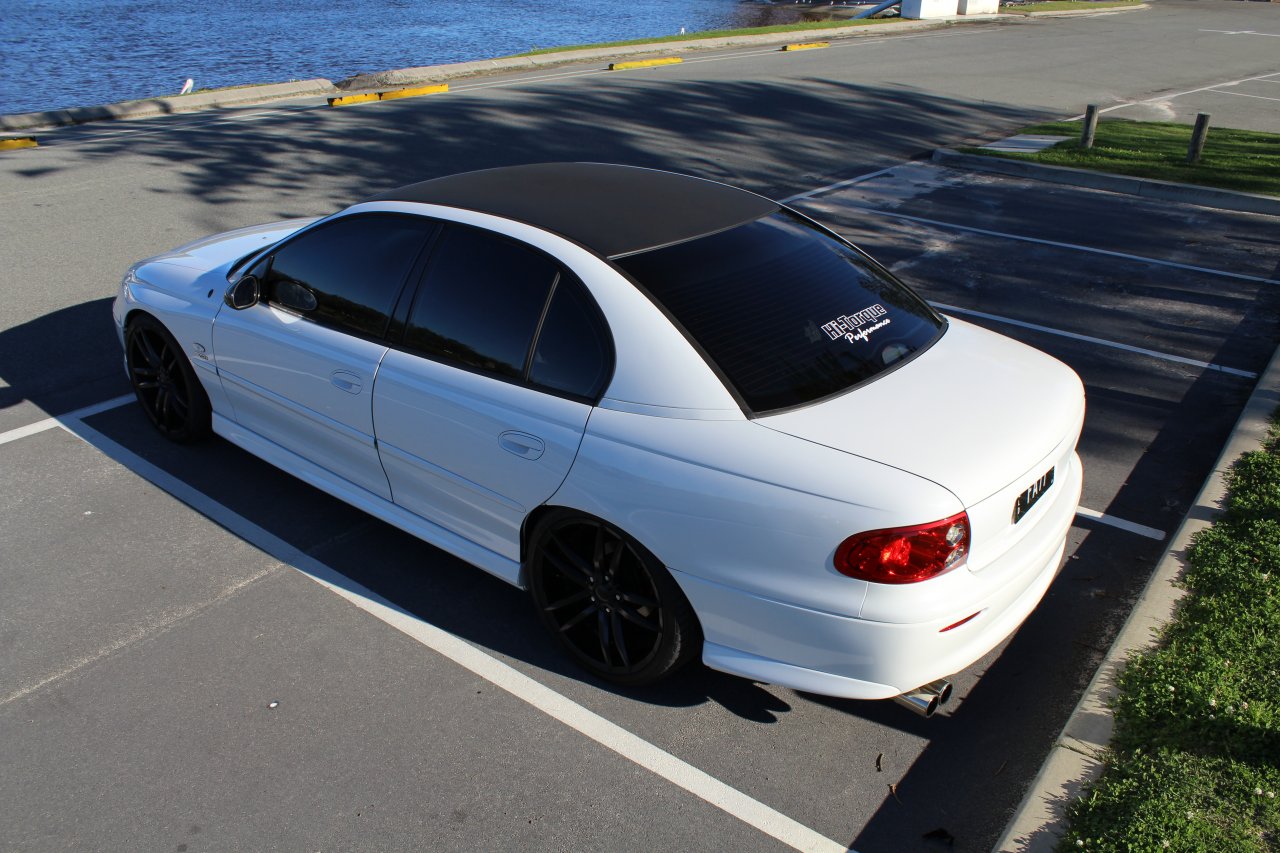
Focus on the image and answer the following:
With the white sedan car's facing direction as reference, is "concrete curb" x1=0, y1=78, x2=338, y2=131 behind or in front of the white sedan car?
in front

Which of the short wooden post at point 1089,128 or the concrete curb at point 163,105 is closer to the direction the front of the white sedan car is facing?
the concrete curb

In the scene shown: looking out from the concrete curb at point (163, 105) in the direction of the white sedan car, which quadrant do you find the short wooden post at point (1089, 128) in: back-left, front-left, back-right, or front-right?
front-left

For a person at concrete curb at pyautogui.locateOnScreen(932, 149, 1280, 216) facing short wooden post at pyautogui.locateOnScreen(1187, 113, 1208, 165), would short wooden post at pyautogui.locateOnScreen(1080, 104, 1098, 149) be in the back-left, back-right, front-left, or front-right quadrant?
front-left

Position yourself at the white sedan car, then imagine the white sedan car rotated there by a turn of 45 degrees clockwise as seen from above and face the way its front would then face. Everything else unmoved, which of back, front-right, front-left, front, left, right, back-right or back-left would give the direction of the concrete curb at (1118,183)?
front-right

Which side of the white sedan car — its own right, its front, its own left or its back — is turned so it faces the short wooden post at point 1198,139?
right

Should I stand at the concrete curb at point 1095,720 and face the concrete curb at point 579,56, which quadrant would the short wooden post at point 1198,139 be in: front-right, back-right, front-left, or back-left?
front-right

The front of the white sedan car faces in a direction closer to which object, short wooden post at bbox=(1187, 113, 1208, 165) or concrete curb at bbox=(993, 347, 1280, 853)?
the short wooden post

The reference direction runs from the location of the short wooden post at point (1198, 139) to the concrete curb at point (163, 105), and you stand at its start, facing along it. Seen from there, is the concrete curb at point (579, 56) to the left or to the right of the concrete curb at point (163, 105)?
right

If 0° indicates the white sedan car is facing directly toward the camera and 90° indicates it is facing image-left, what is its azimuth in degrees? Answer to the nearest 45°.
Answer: approximately 135°

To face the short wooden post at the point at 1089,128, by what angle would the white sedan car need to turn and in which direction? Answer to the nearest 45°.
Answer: approximately 90° to its right

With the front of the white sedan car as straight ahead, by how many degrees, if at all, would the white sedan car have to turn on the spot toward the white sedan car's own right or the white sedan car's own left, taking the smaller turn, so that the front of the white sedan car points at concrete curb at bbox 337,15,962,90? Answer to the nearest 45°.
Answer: approximately 45° to the white sedan car's own right
